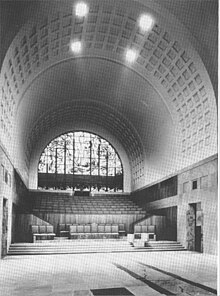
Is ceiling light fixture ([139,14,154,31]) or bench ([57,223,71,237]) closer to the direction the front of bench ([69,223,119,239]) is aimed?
the ceiling light fixture

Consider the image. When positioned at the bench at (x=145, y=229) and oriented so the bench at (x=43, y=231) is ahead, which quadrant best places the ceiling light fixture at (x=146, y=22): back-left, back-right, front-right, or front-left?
front-left

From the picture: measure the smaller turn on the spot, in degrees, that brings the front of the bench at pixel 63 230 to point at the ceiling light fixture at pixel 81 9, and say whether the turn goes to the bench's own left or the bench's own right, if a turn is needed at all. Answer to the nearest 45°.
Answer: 0° — it already faces it

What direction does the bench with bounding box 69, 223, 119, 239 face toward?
toward the camera

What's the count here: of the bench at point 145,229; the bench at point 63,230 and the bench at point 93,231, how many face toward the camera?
3

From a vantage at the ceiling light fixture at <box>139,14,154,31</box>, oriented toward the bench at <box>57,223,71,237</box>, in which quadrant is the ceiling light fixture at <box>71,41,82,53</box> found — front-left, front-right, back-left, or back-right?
front-left

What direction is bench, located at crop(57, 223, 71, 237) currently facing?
toward the camera

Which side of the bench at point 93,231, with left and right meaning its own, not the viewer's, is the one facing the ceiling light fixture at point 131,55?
front

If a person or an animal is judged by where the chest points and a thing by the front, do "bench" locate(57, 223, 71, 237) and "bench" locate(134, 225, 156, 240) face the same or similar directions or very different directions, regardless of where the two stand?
same or similar directions

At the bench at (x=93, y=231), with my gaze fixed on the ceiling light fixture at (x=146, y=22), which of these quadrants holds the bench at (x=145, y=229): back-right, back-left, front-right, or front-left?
front-left

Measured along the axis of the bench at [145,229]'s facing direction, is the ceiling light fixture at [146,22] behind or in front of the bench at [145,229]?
in front

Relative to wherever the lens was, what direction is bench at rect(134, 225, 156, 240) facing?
facing the viewer

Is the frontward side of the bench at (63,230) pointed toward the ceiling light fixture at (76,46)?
yes

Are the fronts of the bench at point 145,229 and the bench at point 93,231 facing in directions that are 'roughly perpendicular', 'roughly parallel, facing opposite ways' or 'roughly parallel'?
roughly parallel

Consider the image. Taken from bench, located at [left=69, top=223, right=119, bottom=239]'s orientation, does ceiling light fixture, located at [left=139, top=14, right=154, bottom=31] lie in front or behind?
in front
